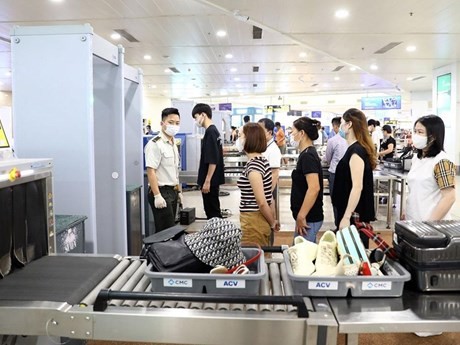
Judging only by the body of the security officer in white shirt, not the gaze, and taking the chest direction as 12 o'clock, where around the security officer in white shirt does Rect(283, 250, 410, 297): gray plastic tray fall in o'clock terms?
The gray plastic tray is roughly at 1 o'clock from the security officer in white shirt.

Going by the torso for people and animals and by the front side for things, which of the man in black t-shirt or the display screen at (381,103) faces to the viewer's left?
the man in black t-shirt

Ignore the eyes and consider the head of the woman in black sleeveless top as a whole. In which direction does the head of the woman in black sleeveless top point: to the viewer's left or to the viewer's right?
to the viewer's left

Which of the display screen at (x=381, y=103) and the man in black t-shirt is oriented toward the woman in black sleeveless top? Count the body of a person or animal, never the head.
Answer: the display screen

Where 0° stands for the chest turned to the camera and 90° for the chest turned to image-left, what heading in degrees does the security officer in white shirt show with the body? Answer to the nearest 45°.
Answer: approximately 315°

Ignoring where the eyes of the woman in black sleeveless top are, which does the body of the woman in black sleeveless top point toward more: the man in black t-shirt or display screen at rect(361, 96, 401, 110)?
the man in black t-shirt

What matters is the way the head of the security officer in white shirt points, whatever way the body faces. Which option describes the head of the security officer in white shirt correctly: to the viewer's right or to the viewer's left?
to the viewer's right

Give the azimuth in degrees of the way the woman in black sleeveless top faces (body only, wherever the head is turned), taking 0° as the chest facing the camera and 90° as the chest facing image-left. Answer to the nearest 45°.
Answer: approximately 90°

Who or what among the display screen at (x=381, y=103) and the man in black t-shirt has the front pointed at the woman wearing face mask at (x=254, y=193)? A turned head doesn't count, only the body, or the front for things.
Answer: the display screen
